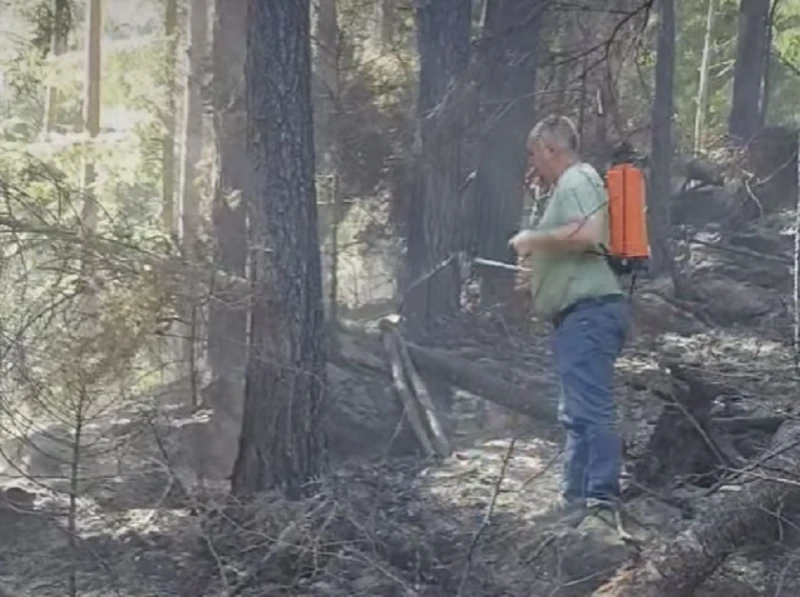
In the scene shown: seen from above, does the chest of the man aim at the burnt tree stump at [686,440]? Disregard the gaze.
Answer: no

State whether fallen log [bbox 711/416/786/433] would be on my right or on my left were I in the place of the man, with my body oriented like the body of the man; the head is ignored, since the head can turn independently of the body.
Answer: on my right

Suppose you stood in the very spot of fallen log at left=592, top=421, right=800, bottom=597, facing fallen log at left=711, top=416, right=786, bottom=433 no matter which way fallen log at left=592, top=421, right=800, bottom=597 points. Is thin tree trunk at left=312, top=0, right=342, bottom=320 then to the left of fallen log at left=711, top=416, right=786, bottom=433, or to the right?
left

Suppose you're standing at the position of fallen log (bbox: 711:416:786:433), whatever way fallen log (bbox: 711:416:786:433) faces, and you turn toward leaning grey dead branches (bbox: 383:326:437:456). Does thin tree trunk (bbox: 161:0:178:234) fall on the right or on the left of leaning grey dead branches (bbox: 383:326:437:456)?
right

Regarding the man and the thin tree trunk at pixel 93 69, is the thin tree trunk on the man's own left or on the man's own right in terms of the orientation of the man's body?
on the man's own right

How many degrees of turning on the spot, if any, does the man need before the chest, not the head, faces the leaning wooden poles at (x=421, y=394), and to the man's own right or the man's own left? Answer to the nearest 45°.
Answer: approximately 45° to the man's own right

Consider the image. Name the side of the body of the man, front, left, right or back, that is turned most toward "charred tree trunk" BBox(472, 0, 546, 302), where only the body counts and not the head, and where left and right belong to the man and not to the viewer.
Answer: right

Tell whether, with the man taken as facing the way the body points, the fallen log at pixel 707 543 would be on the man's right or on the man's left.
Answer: on the man's left

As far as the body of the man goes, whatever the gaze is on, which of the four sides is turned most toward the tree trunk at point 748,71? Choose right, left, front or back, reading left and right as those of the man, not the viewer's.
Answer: right

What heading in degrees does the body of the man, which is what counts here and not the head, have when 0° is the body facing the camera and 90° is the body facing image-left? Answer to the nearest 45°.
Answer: approximately 90°

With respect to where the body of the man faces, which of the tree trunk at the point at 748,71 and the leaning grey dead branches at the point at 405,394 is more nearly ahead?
the leaning grey dead branches
